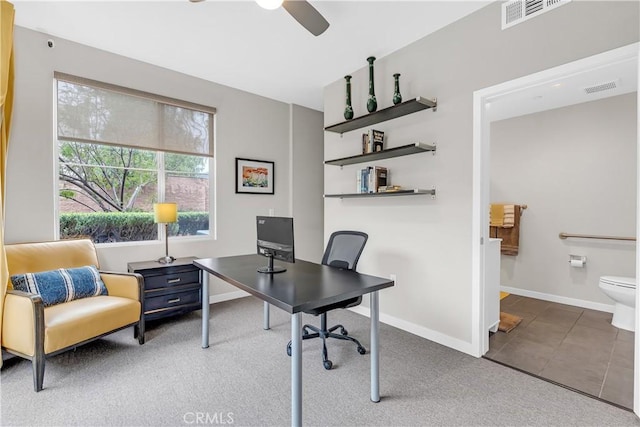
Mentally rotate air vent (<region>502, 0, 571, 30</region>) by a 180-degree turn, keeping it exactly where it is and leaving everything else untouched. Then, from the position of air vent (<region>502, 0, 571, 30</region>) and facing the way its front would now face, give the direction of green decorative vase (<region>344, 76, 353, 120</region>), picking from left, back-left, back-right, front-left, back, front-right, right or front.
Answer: back-left

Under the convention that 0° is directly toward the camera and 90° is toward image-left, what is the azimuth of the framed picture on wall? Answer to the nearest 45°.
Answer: approximately 315°

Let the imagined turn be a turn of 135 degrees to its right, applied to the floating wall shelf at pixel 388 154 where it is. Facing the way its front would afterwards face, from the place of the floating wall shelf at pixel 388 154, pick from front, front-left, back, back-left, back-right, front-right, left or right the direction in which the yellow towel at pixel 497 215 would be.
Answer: front-right

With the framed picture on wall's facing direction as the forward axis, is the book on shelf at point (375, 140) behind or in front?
in front

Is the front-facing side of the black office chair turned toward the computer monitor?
yes

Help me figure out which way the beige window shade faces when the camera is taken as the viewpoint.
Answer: facing the viewer and to the right of the viewer

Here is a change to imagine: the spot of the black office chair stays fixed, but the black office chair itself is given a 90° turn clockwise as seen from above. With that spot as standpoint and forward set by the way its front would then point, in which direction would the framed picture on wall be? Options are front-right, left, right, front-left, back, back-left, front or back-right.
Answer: front

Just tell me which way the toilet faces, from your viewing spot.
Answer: facing to the left of the viewer

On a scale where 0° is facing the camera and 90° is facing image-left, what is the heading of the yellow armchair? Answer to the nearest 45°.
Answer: approximately 315°
